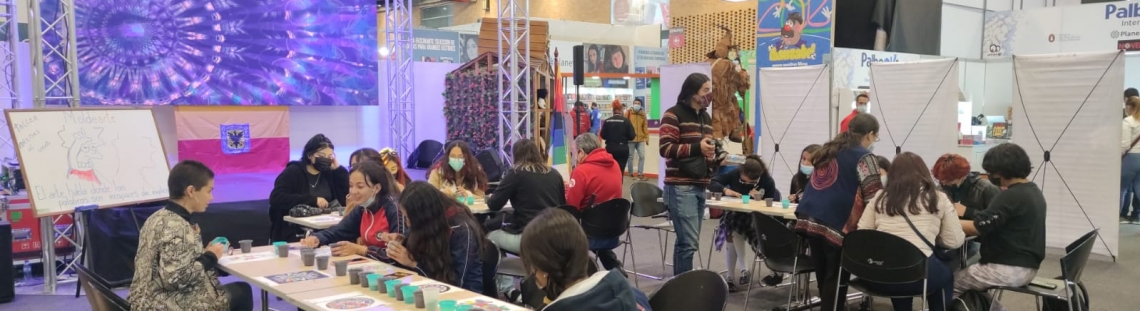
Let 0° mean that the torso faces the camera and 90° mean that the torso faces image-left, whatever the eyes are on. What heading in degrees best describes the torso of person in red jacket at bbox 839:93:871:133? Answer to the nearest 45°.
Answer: approximately 0°

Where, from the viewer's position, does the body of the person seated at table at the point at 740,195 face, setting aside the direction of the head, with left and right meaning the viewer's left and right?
facing the viewer

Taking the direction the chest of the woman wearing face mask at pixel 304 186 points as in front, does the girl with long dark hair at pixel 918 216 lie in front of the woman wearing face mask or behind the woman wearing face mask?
in front

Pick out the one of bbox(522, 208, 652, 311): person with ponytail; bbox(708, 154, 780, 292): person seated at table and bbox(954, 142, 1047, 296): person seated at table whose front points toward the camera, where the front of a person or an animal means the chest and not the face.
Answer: bbox(708, 154, 780, 292): person seated at table

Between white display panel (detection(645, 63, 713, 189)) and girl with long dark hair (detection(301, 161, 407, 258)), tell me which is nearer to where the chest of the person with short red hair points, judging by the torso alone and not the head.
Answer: the girl with long dark hair

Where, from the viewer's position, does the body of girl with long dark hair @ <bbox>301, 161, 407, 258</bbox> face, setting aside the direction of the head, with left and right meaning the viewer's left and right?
facing the viewer and to the left of the viewer

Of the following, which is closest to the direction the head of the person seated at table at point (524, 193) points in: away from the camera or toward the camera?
away from the camera

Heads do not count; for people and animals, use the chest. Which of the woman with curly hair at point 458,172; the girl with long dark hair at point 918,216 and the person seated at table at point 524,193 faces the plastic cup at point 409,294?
the woman with curly hair

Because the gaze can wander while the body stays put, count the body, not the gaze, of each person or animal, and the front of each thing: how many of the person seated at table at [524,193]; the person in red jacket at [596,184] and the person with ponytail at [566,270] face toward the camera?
0

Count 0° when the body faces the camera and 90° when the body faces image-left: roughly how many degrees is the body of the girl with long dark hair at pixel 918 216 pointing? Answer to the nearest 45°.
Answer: approximately 180°

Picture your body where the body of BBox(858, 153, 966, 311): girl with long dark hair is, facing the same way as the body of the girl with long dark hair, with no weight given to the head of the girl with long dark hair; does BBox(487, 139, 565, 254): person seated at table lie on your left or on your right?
on your left

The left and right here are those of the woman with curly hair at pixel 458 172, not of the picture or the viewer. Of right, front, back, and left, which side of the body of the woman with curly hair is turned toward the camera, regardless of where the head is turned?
front

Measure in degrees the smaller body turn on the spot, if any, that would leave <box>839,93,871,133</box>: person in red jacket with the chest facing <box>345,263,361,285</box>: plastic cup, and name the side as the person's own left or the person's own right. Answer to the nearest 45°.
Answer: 0° — they already face it

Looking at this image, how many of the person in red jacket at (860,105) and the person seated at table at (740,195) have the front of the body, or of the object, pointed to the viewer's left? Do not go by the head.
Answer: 0

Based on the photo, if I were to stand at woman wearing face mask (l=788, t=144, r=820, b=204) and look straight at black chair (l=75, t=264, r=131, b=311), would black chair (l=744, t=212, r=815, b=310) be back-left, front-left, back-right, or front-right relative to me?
front-left
